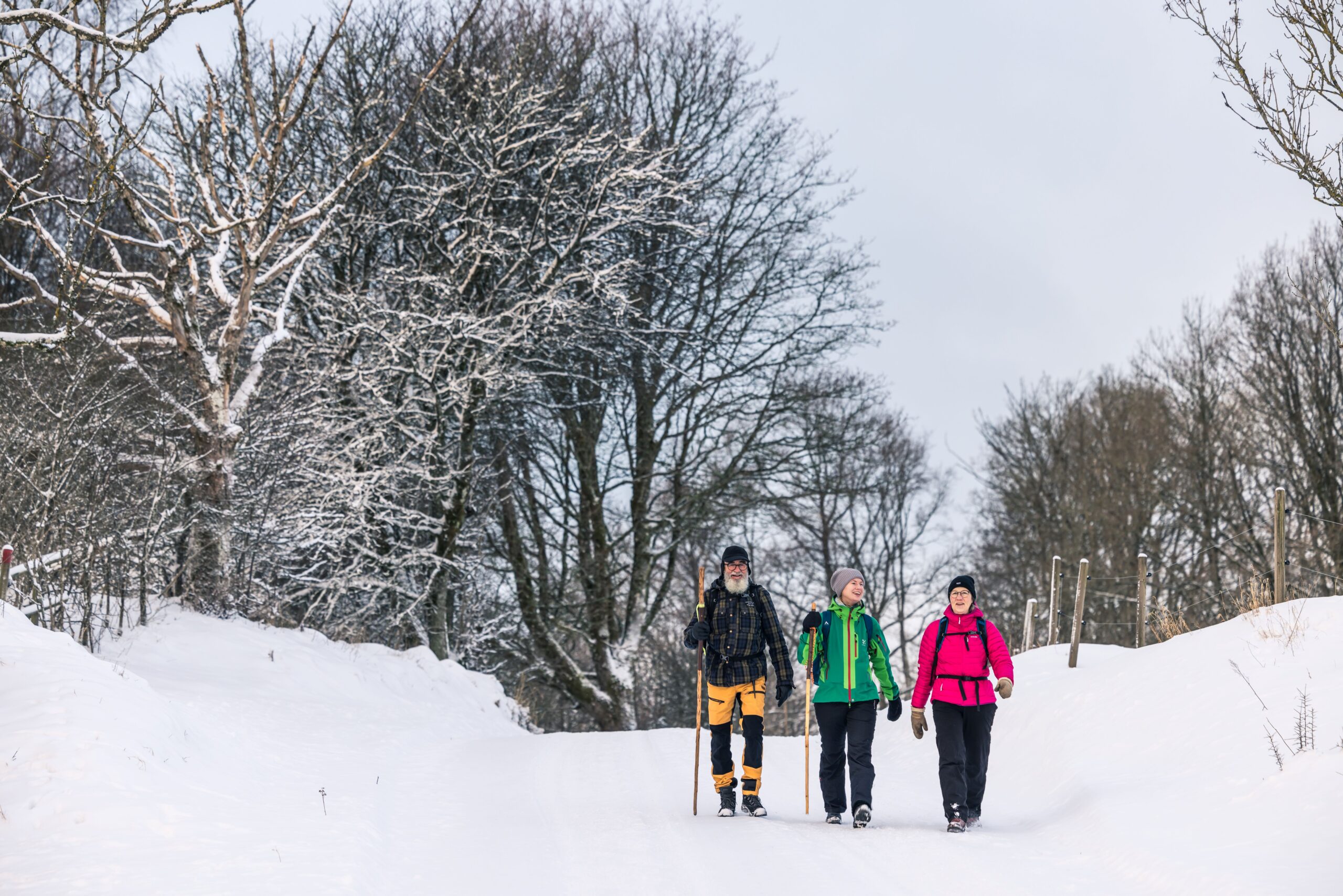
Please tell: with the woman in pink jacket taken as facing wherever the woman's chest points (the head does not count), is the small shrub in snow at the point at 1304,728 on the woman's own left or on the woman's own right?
on the woman's own left

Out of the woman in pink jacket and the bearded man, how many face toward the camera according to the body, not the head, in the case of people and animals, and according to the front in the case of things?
2

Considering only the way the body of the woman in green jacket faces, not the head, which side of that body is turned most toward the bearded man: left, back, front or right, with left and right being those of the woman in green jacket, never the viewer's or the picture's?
right

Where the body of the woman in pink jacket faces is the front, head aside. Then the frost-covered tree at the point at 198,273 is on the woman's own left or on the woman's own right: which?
on the woman's own right

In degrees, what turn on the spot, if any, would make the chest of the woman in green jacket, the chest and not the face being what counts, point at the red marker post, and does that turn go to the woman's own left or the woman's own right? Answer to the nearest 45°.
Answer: approximately 90° to the woman's own right

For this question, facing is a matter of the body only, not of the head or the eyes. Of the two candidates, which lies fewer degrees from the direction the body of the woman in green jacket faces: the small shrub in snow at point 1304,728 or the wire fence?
the small shrub in snow

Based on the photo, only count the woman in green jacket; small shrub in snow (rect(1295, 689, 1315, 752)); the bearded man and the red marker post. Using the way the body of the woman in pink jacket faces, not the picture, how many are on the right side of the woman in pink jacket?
3
